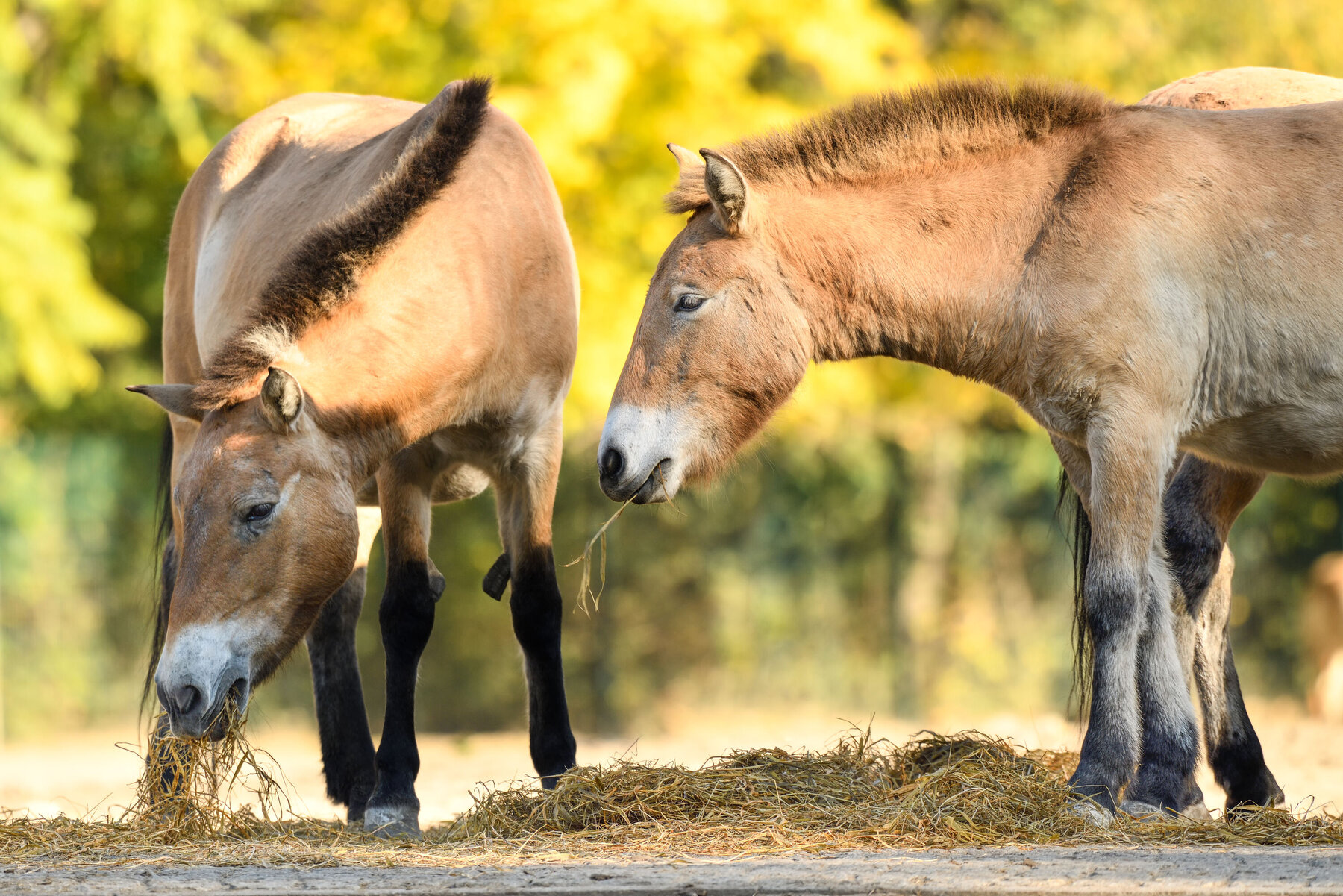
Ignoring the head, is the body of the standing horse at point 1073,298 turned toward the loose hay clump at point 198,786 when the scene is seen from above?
yes

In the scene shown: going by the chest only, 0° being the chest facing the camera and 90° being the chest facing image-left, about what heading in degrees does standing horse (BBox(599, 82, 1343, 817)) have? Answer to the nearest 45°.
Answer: approximately 90°

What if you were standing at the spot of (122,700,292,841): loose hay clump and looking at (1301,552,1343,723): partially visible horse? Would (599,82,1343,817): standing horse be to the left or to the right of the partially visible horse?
right

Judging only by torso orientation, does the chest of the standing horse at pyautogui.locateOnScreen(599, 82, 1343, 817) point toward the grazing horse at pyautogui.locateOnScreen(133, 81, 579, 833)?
yes

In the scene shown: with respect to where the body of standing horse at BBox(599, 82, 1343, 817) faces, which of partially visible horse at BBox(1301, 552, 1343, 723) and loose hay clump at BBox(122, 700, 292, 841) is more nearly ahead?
the loose hay clump
